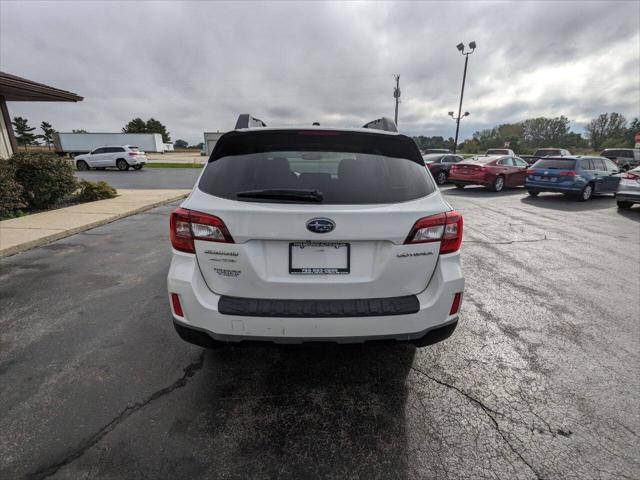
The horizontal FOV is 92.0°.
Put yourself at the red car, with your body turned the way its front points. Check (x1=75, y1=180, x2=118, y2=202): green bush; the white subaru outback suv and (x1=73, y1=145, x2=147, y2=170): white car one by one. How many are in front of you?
0

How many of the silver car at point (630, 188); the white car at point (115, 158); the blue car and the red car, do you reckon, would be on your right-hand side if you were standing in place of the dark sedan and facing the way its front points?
3

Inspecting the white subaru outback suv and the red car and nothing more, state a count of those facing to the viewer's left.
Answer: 0

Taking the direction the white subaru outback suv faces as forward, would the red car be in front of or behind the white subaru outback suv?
in front

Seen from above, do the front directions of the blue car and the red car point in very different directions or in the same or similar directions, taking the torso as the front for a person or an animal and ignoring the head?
same or similar directions

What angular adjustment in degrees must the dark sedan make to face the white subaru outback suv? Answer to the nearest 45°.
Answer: approximately 135° to its right

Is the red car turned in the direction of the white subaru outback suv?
no

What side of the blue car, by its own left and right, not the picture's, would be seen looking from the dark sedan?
left

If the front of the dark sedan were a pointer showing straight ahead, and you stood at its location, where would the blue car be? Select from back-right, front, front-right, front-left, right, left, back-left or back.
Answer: right

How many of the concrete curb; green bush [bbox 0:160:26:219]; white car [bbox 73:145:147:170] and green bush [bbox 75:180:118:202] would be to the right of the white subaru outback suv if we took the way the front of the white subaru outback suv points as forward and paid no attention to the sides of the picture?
0

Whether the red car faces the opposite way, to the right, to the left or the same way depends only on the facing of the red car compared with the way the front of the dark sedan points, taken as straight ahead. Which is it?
the same way

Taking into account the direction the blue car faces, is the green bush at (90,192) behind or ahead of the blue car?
behind

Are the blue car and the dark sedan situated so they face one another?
no

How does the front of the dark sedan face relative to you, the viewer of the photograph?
facing away from the viewer and to the right of the viewer

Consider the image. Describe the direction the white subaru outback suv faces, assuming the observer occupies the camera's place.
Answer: facing away from the viewer

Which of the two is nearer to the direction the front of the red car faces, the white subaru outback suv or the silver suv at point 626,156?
the silver suv

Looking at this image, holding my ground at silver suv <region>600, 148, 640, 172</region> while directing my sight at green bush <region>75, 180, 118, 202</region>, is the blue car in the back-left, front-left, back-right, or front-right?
front-left

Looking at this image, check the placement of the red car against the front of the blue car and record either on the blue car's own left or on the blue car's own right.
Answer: on the blue car's own left

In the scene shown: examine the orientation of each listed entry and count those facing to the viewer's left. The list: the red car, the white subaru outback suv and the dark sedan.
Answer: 0
